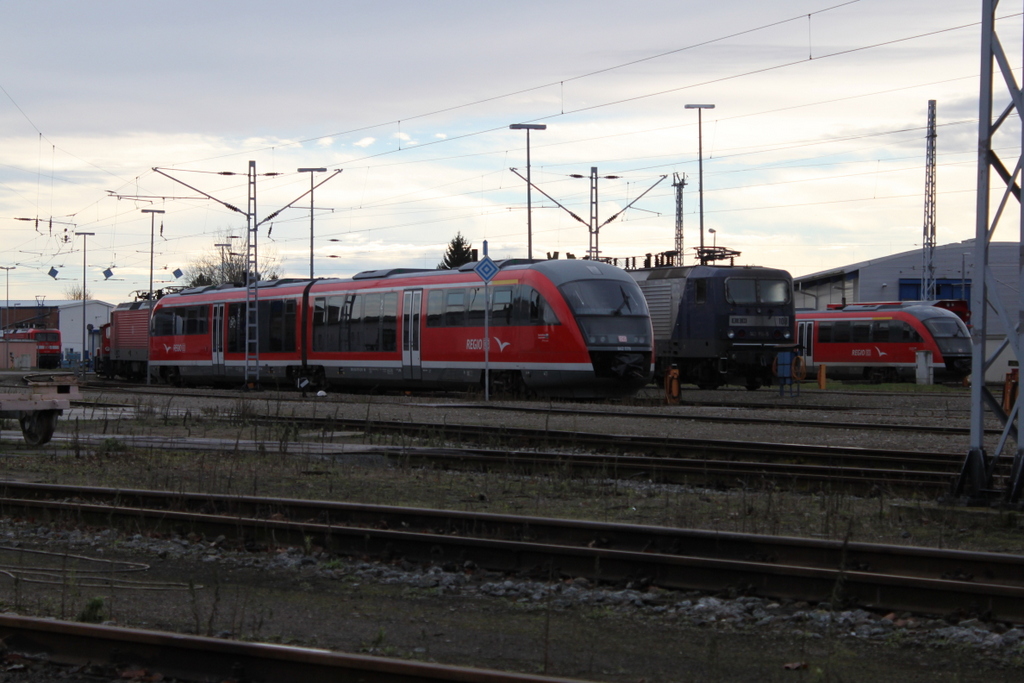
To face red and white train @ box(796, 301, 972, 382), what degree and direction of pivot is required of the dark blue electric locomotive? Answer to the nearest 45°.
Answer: approximately 90° to its left

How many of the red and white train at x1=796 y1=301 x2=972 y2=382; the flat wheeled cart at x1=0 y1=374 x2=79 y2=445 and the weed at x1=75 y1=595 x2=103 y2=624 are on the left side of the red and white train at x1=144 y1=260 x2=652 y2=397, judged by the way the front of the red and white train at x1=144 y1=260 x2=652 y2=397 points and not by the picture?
1

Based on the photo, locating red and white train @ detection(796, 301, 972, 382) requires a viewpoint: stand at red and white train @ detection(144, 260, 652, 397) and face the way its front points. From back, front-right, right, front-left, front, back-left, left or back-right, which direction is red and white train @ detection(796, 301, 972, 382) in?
left

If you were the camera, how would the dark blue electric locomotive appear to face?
facing the viewer and to the right of the viewer

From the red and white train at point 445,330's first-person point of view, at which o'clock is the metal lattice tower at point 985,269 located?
The metal lattice tower is roughly at 1 o'clock from the red and white train.

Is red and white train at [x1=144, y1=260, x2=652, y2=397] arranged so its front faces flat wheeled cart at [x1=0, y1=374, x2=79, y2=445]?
no

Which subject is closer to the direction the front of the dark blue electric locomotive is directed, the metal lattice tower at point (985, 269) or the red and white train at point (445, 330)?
the metal lattice tower

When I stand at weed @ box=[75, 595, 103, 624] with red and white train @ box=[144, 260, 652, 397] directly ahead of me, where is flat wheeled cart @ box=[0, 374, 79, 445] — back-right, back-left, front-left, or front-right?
front-left

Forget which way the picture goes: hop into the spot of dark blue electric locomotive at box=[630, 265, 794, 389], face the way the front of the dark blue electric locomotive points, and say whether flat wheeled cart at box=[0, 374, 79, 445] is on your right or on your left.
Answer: on your right

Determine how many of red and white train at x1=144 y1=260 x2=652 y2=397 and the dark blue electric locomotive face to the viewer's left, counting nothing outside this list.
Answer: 0

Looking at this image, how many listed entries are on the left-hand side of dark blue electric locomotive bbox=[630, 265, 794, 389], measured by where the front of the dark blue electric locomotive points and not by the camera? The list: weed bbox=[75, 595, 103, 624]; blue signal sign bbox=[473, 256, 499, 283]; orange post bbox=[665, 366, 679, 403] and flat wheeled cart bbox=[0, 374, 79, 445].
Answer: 0

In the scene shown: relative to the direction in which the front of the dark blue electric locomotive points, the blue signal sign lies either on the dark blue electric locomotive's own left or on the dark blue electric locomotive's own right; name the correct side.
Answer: on the dark blue electric locomotive's own right

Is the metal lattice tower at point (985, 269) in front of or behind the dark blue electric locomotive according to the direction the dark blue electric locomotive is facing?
in front

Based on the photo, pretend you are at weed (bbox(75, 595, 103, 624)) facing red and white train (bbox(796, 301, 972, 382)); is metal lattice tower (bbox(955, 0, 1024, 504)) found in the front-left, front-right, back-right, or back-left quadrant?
front-right
